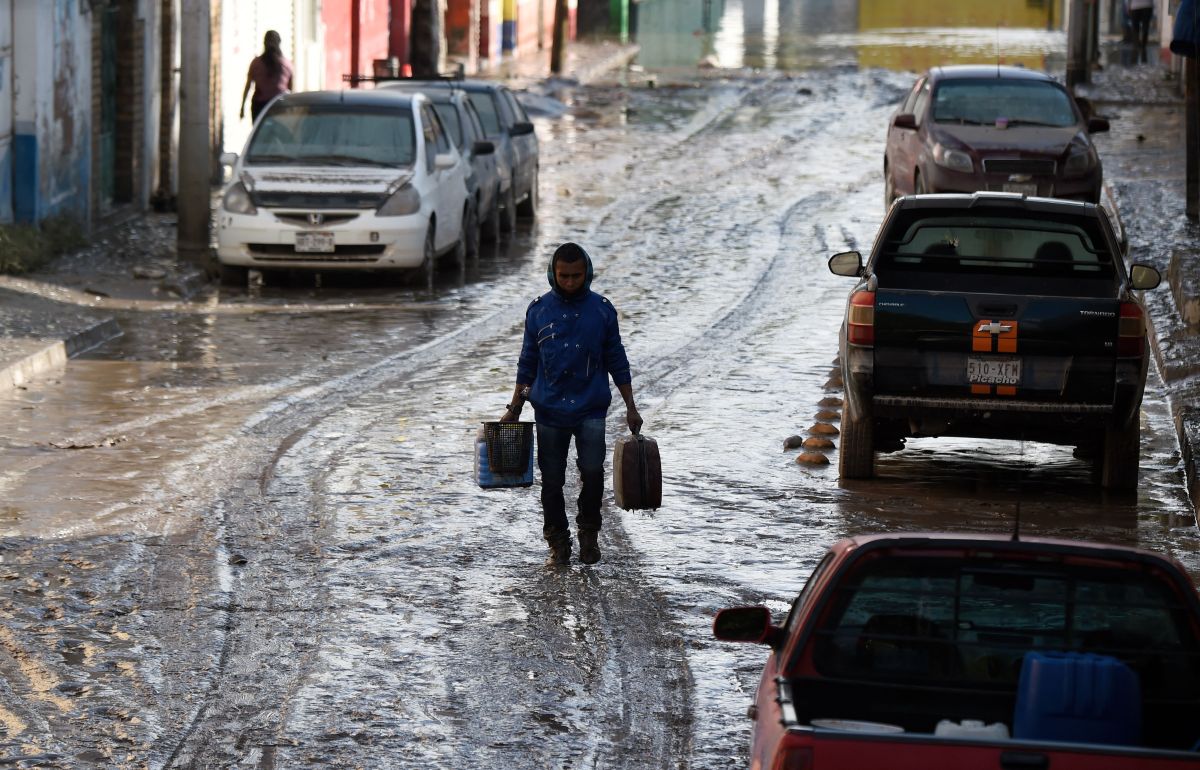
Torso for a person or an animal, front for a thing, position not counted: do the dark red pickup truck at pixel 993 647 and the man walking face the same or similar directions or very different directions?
very different directions

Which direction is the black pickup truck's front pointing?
away from the camera

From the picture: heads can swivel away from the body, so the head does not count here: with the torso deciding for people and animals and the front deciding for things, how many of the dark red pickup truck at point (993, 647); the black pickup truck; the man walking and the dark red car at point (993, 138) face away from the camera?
2

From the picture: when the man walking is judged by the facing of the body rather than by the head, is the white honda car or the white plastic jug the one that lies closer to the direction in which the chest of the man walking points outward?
the white plastic jug

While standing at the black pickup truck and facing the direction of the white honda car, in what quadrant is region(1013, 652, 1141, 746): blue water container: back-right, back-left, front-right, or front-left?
back-left

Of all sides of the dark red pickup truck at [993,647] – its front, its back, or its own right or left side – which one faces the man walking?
front

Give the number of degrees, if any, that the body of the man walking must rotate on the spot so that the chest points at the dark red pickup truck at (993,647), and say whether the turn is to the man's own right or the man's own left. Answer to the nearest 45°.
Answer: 0° — they already face it

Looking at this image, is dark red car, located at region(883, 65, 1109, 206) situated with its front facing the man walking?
yes

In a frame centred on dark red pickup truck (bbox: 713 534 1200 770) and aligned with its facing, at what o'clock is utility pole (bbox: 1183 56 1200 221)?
The utility pole is roughly at 12 o'clock from the dark red pickup truck.

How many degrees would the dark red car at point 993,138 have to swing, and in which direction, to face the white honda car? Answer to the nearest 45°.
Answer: approximately 45° to its right

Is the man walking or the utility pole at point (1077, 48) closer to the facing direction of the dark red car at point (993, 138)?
the man walking

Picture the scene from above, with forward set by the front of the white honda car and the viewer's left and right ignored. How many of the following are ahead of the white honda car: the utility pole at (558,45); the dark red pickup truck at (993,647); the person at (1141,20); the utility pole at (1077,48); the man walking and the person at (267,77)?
2

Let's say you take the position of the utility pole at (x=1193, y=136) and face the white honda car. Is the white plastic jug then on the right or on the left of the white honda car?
left

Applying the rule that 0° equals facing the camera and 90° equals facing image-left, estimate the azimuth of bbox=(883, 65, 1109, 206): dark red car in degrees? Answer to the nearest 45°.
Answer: approximately 0°

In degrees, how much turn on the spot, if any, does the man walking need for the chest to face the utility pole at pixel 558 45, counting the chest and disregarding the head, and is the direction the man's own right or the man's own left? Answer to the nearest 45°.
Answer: approximately 180°
